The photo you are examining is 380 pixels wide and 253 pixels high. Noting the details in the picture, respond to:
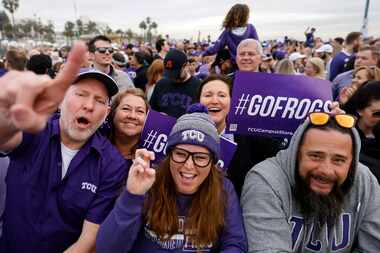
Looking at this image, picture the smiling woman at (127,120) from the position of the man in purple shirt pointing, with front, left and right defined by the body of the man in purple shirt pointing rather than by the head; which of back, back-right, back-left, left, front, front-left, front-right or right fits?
back-left

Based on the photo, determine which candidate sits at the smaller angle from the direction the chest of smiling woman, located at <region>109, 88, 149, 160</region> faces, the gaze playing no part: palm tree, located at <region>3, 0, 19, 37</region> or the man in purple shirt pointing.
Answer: the man in purple shirt pointing

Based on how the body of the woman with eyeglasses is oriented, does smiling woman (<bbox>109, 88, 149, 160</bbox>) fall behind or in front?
behind

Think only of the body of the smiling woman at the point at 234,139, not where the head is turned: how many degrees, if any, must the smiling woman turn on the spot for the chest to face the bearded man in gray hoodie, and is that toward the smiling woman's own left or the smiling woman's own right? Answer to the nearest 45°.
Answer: approximately 45° to the smiling woman's own left

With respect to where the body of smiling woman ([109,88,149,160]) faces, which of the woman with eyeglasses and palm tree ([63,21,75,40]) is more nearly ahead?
the woman with eyeglasses

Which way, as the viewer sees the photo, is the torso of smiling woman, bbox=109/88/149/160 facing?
toward the camera

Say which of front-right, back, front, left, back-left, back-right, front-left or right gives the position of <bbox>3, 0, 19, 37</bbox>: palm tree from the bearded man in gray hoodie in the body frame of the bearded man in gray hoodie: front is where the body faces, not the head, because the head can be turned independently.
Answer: back-right

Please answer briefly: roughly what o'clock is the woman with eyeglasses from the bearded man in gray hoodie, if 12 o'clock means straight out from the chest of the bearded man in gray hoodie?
The woman with eyeglasses is roughly at 2 o'clock from the bearded man in gray hoodie.

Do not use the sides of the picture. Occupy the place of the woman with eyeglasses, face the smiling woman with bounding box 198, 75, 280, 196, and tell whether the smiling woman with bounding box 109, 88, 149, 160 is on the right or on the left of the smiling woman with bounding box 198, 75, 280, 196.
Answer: left

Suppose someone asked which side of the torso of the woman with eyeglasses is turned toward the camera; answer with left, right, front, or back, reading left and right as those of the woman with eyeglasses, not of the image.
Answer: front

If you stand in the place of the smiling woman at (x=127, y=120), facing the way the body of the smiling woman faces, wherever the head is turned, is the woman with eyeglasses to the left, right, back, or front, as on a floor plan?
front

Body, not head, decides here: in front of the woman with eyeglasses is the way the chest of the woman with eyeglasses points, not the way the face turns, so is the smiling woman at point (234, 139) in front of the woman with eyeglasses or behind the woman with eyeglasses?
behind

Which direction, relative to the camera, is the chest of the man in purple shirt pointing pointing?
toward the camera

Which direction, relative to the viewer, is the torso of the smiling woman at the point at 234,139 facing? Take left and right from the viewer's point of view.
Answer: facing the viewer

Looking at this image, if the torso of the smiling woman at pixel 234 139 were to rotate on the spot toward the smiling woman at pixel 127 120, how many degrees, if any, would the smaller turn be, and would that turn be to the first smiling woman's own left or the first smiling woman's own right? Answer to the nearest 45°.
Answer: approximately 90° to the first smiling woman's own right

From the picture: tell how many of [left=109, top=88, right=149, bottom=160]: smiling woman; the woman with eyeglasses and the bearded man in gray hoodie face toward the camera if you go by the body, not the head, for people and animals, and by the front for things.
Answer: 3
